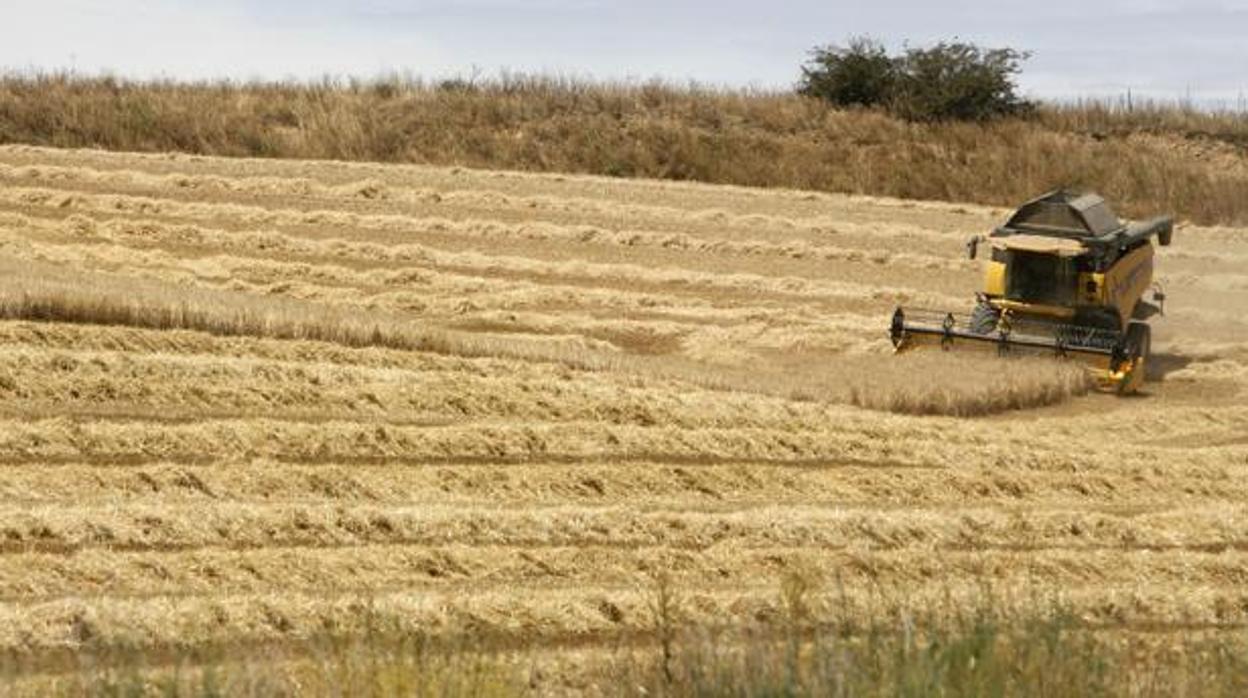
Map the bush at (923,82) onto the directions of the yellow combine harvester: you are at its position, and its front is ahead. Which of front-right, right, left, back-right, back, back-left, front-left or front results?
back-right

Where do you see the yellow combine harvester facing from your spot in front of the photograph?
facing the viewer and to the left of the viewer

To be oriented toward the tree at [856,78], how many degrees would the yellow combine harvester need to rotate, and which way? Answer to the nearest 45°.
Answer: approximately 135° to its right
